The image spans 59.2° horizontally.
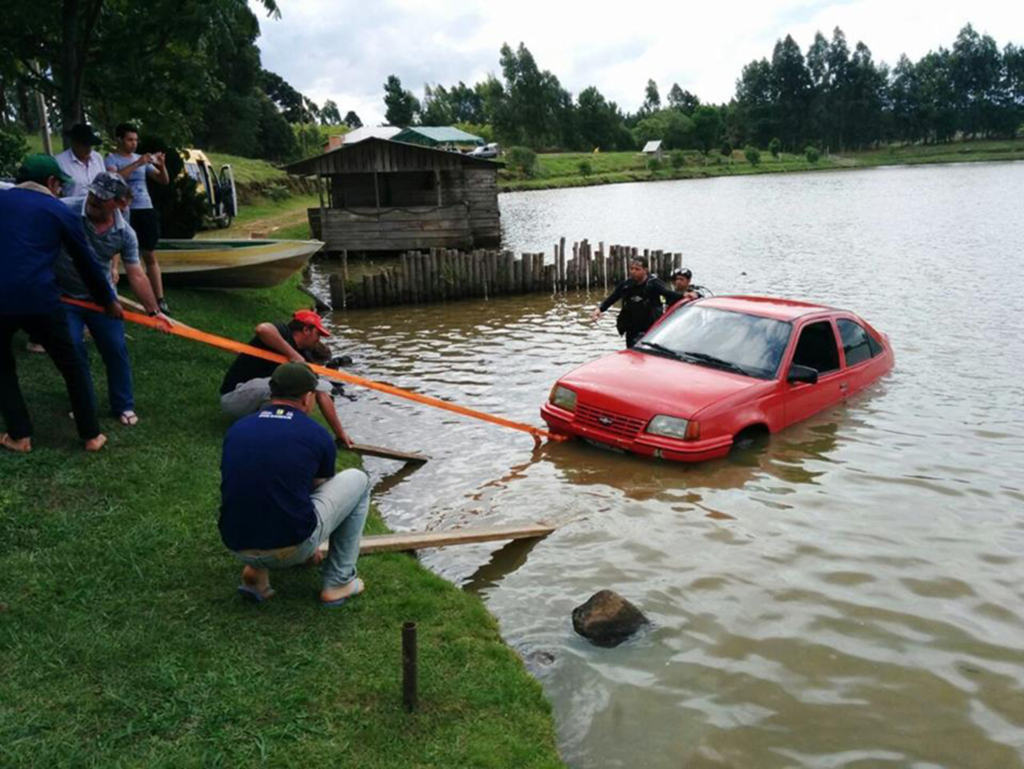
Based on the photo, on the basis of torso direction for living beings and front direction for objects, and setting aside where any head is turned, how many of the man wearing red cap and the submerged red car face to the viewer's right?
1

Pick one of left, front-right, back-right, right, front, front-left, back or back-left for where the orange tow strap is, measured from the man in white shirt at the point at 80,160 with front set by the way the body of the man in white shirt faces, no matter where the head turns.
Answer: front

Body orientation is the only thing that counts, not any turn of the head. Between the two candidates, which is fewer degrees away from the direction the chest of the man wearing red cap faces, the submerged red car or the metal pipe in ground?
the submerged red car

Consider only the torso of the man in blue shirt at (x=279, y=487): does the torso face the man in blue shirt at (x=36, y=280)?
no

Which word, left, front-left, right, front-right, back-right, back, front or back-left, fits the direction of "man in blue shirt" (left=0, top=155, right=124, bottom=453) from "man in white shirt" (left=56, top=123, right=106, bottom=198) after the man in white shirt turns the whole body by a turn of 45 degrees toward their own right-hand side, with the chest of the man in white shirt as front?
front

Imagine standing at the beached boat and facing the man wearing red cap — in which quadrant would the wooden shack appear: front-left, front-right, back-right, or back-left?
back-left

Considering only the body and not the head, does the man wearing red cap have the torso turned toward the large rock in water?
no

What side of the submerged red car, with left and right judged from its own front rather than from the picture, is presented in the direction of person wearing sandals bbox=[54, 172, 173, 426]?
front

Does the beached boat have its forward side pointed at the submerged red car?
no

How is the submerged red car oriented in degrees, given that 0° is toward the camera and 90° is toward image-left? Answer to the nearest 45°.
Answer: approximately 45°

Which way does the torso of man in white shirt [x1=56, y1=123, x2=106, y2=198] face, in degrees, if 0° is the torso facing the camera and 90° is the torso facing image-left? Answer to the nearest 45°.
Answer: approximately 315°

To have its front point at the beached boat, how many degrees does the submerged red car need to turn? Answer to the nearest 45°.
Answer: approximately 90° to its right

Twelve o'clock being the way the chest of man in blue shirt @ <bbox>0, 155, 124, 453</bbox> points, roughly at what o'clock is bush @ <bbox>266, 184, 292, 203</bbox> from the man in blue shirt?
The bush is roughly at 11 o'clock from the man in blue shirt.

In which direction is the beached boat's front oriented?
to the viewer's right

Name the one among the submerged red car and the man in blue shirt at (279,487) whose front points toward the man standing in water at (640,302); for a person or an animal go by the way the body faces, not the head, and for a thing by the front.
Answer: the man in blue shirt

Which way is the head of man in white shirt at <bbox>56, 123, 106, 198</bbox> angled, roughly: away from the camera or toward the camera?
toward the camera

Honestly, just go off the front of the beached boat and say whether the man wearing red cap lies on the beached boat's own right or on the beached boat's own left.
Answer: on the beached boat's own right

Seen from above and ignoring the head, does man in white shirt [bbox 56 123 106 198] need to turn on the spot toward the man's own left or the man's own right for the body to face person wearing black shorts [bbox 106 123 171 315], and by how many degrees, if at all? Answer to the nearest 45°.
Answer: approximately 90° to the man's own left
